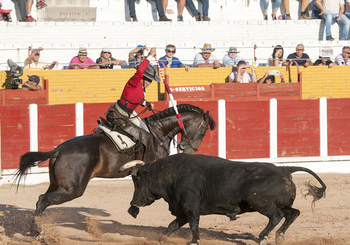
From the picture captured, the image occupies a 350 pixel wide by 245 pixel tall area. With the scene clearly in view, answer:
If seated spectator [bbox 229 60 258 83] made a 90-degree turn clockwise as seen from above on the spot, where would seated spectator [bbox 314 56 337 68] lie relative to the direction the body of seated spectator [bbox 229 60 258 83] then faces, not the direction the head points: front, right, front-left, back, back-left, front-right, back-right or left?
back-right

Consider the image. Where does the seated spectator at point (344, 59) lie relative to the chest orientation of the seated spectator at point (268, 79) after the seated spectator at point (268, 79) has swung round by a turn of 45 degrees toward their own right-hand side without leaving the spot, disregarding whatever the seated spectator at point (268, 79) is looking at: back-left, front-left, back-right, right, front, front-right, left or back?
back

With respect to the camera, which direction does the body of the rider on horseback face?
to the viewer's right

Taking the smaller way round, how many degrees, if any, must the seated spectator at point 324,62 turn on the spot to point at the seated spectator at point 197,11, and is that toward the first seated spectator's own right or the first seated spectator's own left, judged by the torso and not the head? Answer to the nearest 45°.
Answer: approximately 90° to the first seated spectator's own right

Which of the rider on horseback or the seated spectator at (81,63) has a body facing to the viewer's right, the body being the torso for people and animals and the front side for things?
the rider on horseback

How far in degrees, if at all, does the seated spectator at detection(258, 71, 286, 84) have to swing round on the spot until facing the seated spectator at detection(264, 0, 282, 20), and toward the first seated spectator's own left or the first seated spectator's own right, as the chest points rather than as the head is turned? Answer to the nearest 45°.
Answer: approximately 180°

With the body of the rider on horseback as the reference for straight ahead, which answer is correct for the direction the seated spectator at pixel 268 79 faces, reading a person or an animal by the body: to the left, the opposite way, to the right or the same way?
to the right

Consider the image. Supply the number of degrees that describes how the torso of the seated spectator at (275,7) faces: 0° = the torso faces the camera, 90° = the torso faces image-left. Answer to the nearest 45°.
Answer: approximately 0°

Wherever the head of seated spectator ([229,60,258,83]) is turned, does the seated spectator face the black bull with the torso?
yes

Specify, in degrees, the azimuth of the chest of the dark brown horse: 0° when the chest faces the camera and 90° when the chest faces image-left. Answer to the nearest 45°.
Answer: approximately 270°

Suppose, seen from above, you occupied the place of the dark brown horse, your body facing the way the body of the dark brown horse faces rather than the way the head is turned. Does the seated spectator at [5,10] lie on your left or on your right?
on your left

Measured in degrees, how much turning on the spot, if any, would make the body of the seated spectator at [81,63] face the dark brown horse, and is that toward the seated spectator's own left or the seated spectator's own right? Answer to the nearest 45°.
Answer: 0° — they already face it
